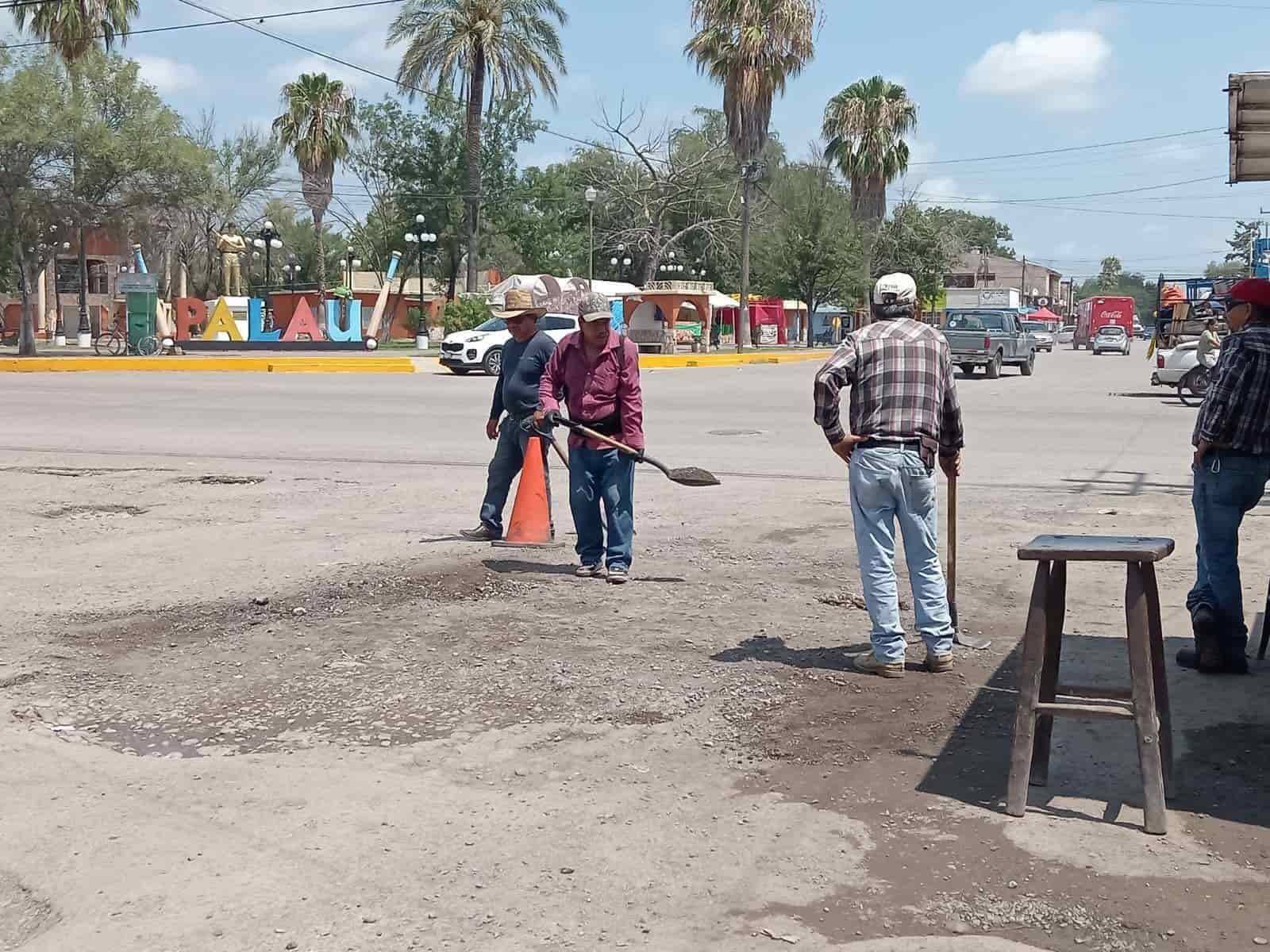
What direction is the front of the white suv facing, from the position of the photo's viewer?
facing the viewer and to the left of the viewer

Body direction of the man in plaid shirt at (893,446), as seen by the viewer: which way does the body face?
away from the camera

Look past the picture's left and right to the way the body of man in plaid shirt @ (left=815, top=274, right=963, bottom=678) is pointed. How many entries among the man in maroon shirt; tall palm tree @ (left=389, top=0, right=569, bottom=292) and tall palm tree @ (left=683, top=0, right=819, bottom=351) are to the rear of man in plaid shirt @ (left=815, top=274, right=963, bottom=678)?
0

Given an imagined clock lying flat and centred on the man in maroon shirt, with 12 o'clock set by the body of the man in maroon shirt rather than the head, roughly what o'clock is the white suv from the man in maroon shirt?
The white suv is roughly at 6 o'clock from the man in maroon shirt.

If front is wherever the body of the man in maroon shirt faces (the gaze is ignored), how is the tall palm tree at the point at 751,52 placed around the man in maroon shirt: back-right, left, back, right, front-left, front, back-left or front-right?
back

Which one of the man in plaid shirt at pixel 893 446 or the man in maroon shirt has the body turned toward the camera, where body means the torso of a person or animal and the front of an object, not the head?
the man in maroon shirt

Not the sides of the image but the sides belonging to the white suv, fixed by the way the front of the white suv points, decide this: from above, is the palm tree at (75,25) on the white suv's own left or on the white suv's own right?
on the white suv's own right

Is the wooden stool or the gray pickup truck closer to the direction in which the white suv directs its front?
the wooden stool

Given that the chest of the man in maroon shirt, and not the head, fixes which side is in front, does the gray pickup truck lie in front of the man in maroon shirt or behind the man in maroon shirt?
behind

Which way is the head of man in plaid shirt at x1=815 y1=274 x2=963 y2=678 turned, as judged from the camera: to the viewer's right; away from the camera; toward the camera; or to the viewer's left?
away from the camera

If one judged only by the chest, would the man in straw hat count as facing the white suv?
no

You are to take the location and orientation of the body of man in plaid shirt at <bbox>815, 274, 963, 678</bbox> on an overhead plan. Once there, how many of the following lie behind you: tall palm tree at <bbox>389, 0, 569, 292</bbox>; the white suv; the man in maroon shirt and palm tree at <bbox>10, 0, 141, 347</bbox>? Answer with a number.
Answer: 0

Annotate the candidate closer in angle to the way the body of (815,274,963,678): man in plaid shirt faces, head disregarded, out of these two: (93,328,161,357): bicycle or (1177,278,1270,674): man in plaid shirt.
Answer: the bicycle

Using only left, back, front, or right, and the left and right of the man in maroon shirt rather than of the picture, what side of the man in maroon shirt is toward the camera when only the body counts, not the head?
front
